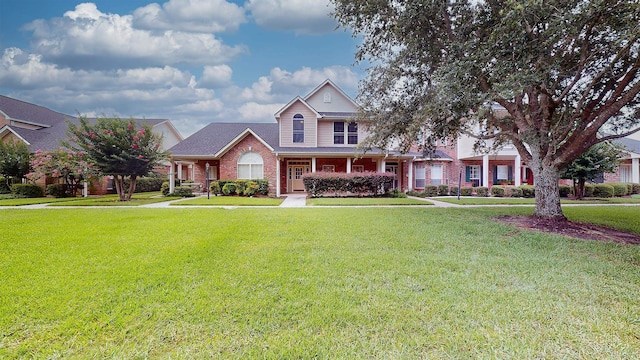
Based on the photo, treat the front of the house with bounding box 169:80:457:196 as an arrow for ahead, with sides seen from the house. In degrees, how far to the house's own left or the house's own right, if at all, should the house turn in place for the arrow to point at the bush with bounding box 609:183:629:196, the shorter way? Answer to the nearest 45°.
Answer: approximately 90° to the house's own left

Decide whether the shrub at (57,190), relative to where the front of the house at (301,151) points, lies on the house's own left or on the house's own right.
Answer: on the house's own right

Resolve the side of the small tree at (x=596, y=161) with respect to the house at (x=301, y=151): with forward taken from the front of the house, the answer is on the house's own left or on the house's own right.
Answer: on the house's own left

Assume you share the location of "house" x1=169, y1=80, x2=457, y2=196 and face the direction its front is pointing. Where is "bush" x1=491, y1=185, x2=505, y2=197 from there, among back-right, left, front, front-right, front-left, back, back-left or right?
left

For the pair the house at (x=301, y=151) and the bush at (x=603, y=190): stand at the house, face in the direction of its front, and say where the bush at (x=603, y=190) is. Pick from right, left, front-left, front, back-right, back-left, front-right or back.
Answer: left

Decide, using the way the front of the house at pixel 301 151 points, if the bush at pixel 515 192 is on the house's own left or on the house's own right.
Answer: on the house's own left

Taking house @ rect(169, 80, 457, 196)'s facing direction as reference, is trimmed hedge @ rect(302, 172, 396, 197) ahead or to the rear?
ahead

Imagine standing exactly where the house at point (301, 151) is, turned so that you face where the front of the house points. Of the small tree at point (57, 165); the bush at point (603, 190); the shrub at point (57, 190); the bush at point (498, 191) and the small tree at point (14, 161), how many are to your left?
2

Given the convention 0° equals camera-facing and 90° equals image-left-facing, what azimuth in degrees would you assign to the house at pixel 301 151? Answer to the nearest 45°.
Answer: approximately 0°

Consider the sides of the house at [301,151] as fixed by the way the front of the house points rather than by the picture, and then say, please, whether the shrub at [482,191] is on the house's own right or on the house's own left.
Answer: on the house's own left

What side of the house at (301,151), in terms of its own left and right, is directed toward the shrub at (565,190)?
left

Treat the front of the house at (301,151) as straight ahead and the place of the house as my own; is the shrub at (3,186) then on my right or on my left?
on my right
